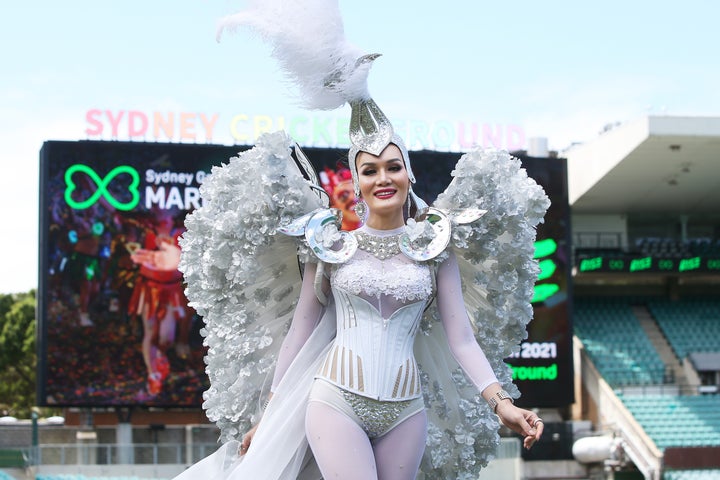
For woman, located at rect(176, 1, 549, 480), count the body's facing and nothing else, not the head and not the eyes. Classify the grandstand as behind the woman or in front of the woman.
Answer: behind

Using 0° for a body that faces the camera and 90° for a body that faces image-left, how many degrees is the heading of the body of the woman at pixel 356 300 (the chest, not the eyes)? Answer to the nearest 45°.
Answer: approximately 0°

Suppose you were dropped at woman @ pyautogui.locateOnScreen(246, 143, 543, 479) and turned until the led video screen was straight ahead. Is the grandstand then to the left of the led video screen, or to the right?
right

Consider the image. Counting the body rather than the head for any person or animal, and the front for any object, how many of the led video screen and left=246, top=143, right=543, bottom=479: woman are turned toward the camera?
2

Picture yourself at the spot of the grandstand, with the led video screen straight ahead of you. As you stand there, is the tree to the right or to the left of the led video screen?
right

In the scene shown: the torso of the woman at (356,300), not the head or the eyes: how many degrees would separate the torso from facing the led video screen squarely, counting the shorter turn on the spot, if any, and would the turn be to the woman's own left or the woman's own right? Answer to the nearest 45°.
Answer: approximately 180°

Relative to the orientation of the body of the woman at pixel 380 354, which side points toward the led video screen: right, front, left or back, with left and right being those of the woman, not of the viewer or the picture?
back
